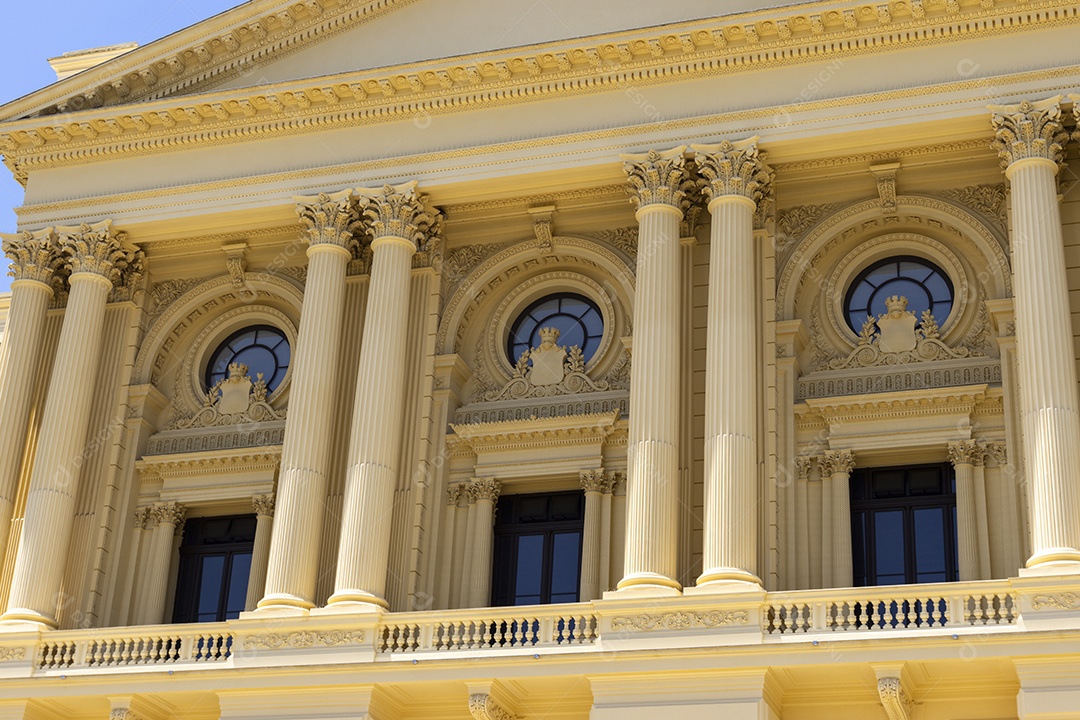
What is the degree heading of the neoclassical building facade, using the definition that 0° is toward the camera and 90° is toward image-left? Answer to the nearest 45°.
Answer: approximately 45°
